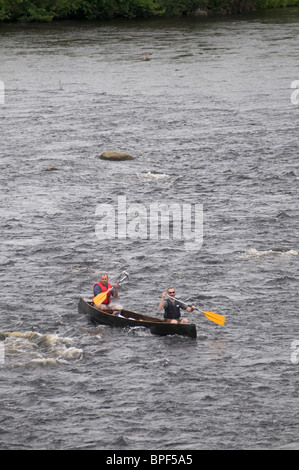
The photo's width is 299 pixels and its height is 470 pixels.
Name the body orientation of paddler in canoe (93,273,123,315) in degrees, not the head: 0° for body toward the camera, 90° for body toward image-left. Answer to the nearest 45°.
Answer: approximately 315°

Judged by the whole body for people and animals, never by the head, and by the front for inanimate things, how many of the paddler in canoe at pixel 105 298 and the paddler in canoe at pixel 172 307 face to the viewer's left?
0

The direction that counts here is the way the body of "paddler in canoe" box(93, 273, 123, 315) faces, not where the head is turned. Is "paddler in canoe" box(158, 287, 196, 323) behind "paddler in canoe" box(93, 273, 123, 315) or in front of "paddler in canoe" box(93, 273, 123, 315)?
in front

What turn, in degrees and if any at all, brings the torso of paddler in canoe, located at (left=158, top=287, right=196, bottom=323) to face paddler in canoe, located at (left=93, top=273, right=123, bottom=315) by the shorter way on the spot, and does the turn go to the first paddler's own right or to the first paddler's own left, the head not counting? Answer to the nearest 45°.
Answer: approximately 180°
